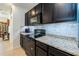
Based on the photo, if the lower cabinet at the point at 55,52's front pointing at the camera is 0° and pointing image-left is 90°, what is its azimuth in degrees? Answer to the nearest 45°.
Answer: approximately 45°

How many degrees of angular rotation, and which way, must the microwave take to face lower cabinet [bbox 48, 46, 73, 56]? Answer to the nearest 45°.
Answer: approximately 45° to its left

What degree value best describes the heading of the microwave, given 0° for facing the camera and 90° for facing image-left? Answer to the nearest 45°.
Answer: approximately 45°

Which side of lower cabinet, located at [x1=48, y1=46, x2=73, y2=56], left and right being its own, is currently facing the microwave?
right
